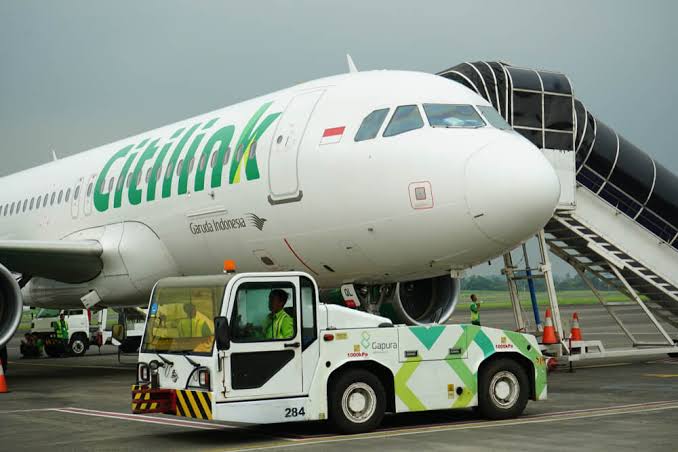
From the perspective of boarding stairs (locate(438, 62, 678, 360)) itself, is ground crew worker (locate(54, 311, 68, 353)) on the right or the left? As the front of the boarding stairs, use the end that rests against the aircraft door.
on its right

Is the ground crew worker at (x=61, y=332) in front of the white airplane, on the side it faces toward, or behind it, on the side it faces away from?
behind

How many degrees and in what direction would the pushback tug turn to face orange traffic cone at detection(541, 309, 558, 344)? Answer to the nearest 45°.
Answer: approximately 180°

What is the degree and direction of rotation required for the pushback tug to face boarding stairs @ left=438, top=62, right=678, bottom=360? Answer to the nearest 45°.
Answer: approximately 180°

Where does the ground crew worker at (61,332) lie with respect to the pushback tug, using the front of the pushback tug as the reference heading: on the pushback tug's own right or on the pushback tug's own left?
on the pushback tug's own right

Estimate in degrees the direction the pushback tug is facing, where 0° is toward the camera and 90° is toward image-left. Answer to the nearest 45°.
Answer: approximately 45°

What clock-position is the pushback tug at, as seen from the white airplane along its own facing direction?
The pushback tug is roughly at 2 o'clock from the white airplane.

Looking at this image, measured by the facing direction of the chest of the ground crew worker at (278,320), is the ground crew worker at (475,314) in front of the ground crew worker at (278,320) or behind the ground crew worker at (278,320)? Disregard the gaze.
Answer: behind
